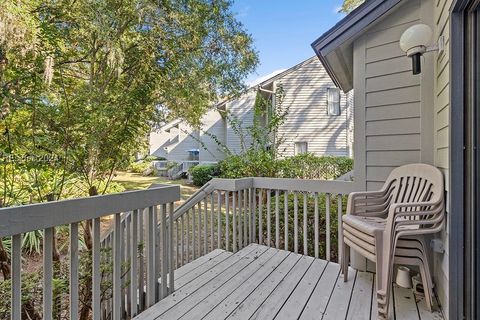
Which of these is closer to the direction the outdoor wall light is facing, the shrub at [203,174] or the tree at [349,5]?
the shrub

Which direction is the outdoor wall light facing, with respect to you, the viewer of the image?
facing to the left of the viewer

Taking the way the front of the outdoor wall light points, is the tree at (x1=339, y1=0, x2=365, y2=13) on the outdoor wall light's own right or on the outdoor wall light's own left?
on the outdoor wall light's own right

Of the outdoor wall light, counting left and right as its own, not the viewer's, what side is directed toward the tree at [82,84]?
front

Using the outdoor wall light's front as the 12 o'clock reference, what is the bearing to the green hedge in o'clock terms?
The green hedge is roughly at 2 o'clock from the outdoor wall light.

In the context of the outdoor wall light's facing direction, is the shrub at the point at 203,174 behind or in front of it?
in front
